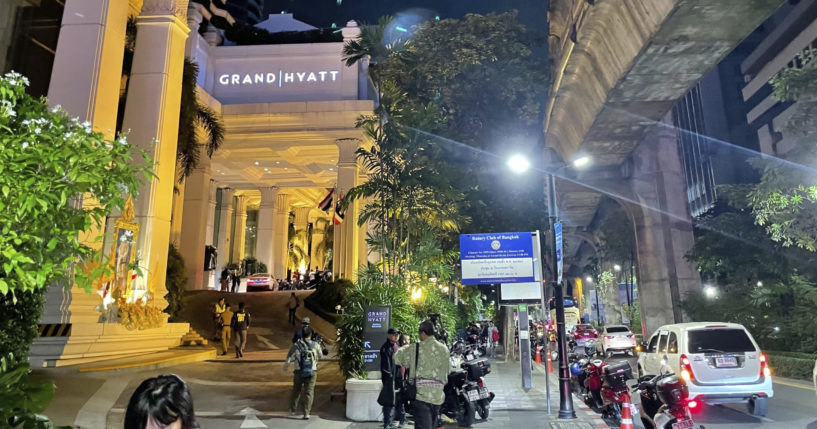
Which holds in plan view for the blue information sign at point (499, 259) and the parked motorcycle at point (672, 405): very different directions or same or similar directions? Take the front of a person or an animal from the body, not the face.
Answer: very different directions

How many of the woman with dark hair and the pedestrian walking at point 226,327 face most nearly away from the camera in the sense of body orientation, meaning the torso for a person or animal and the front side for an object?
1

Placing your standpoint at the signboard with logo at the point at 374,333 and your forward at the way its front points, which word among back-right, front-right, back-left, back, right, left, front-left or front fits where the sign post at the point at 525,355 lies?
back-left

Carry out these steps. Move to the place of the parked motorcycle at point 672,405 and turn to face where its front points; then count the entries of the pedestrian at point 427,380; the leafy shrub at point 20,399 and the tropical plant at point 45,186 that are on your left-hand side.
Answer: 3

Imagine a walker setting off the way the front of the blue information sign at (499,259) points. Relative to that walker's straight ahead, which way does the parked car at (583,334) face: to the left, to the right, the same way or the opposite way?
the opposite way

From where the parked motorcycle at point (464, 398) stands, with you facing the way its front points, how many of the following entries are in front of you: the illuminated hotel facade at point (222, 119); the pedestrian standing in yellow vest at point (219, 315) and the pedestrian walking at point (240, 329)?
3

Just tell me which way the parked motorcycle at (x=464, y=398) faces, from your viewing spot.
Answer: facing away from the viewer and to the left of the viewer

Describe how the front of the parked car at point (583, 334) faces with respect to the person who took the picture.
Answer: facing away from the viewer

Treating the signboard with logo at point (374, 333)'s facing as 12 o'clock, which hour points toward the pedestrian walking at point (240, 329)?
The pedestrian walking is roughly at 5 o'clock from the signboard with logo.

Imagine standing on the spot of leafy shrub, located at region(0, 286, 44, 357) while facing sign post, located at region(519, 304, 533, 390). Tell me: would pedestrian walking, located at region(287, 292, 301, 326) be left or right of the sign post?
left
